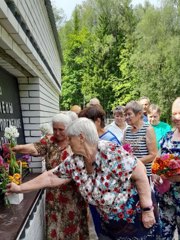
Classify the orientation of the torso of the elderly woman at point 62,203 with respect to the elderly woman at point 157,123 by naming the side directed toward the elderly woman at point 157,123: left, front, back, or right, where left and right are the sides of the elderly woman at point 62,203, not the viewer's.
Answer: back

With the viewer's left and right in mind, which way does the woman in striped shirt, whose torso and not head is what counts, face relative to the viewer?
facing the viewer and to the left of the viewer

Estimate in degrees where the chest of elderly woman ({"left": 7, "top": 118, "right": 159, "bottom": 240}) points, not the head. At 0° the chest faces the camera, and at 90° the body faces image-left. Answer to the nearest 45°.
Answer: approximately 45°

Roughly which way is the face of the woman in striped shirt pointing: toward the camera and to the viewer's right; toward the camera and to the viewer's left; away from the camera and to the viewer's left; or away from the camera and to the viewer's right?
toward the camera and to the viewer's left

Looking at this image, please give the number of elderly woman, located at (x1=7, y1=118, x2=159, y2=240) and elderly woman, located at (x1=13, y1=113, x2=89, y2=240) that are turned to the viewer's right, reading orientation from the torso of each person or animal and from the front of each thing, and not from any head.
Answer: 0

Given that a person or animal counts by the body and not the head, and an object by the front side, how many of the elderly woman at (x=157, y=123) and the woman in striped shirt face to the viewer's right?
0

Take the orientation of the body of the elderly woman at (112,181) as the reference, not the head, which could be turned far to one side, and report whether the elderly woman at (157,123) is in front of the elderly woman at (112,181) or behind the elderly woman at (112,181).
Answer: behind
